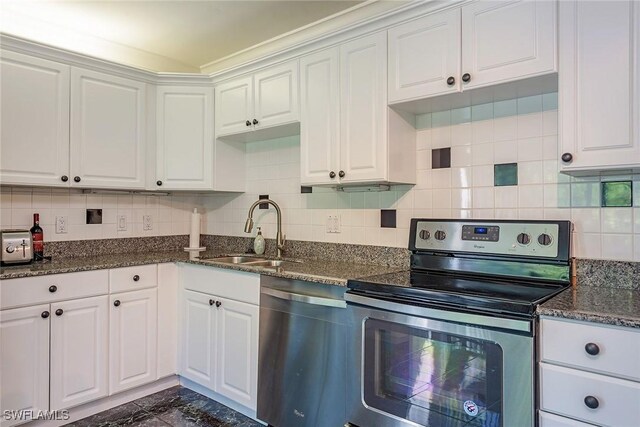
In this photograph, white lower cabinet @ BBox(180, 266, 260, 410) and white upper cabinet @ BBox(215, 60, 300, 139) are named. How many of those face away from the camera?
0

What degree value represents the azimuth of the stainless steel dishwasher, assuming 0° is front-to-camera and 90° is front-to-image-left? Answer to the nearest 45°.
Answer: approximately 45°

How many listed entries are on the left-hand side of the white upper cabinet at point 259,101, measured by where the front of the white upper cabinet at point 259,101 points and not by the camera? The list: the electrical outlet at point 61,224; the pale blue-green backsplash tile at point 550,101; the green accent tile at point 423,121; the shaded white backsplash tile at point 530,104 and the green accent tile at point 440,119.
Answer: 4

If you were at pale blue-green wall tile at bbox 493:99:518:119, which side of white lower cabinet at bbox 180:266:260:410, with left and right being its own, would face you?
left

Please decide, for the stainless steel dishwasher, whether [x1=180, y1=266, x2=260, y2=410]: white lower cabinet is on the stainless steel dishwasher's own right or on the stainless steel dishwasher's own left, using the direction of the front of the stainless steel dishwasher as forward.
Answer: on the stainless steel dishwasher's own right

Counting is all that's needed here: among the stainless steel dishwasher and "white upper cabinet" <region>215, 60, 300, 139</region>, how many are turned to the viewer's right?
0

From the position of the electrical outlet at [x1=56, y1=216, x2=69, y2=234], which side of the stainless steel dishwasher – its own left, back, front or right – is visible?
right

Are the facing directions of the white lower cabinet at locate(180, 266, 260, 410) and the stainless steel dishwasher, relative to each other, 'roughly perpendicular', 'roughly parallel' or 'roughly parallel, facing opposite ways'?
roughly parallel

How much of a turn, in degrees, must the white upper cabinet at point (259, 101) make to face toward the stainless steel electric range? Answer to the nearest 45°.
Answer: approximately 90° to its left

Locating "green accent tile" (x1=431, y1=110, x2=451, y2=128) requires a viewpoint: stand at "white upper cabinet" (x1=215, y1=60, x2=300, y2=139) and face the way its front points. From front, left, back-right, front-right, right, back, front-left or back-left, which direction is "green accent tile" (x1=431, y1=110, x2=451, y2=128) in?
left

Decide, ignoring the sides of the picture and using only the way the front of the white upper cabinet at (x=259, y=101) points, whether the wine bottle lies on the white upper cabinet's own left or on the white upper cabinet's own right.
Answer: on the white upper cabinet's own right

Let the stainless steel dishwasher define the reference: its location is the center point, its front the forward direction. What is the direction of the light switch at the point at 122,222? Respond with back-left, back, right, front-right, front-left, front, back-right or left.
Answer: right

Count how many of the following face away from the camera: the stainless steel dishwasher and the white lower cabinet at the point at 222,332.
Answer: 0

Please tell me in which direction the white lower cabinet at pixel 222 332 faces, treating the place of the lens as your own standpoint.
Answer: facing the viewer and to the left of the viewer

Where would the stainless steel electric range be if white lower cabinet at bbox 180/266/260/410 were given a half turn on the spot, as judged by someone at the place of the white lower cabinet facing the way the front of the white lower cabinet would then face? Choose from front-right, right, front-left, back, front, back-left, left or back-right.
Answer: right

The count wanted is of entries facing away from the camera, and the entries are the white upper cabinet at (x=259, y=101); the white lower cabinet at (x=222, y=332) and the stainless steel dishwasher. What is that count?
0

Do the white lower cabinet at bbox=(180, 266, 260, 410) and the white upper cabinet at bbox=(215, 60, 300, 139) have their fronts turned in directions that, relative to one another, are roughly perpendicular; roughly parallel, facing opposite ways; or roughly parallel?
roughly parallel

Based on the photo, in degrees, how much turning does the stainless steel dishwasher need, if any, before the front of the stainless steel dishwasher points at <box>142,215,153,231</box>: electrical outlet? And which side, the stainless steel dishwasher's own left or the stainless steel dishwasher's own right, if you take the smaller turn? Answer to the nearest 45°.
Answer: approximately 90° to the stainless steel dishwasher's own right
